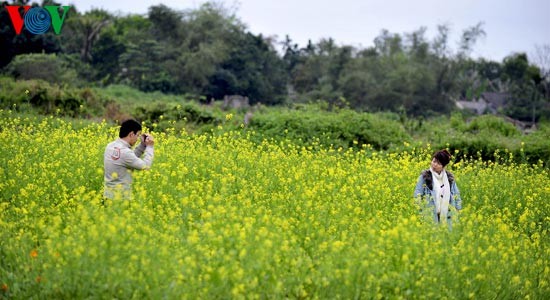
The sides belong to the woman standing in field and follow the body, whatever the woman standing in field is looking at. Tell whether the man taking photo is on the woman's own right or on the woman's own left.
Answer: on the woman's own right

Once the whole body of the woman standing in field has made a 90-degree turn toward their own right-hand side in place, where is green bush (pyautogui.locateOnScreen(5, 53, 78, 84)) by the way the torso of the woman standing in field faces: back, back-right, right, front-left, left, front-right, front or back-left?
front-right

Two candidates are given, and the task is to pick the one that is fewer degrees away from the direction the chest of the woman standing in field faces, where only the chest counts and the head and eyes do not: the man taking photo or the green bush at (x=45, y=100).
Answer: the man taking photo

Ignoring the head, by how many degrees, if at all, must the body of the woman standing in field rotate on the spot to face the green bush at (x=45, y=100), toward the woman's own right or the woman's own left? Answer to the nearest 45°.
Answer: approximately 135° to the woman's own right

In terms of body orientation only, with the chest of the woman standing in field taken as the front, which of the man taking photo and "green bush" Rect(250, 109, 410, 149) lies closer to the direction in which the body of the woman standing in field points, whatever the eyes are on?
the man taking photo

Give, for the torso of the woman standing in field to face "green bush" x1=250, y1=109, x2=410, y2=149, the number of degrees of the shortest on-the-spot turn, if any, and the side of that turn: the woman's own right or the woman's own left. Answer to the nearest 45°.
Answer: approximately 180°

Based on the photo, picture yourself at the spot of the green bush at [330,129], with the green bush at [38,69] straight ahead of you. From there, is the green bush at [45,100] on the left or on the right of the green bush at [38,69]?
left

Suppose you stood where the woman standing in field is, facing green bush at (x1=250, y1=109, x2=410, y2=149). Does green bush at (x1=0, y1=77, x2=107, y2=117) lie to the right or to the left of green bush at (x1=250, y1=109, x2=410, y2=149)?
left

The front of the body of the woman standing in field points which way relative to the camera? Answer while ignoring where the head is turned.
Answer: toward the camera

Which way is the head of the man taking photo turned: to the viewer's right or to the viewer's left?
to the viewer's right

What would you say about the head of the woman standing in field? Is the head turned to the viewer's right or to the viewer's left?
to the viewer's left
